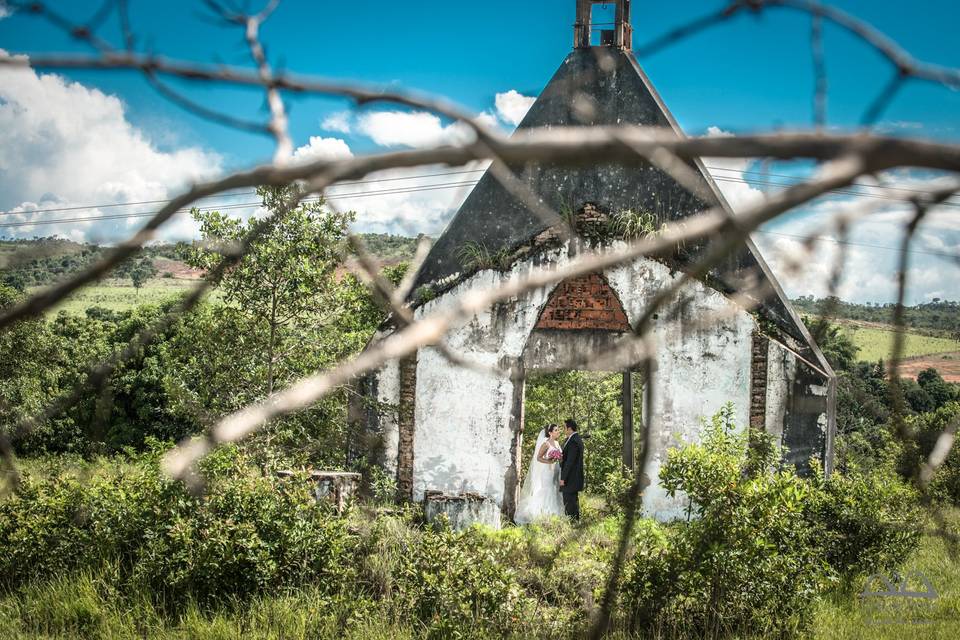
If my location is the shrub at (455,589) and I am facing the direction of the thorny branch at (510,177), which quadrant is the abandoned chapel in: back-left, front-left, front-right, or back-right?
back-left

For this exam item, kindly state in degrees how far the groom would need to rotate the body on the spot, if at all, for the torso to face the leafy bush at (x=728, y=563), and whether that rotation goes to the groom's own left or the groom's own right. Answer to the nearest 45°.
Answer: approximately 90° to the groom's own left

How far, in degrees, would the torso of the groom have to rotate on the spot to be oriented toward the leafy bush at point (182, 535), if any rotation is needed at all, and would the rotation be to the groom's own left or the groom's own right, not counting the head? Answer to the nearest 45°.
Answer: approximately 45° to the groom's own left

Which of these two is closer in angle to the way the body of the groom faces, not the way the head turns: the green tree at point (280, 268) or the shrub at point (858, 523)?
the green tree

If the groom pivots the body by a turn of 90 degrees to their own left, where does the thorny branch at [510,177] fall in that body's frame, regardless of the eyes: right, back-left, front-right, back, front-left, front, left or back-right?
front

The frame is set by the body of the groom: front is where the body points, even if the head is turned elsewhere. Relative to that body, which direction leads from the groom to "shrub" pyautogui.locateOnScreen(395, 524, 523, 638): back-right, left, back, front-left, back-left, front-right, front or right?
left

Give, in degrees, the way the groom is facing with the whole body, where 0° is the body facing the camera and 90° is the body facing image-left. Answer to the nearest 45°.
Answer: approximately 90°
